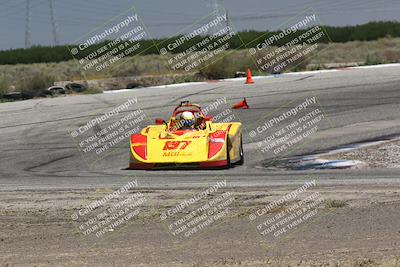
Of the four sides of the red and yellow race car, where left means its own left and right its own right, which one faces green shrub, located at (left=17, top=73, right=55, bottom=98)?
back

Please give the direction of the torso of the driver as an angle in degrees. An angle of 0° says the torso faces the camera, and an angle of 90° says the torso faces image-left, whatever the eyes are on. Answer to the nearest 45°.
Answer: approximately 0°

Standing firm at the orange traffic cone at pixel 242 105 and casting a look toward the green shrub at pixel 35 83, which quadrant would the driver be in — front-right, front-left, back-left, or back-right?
back-left

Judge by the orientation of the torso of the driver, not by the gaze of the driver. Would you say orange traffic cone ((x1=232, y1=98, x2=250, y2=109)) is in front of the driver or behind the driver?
behind

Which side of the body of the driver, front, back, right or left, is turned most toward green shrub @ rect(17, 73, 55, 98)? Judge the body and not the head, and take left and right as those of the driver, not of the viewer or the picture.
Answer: back

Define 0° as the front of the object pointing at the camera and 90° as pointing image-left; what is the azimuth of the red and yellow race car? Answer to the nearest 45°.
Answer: approximately 0°

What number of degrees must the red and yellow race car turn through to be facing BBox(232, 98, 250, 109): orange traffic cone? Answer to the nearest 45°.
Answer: approximately 180°
